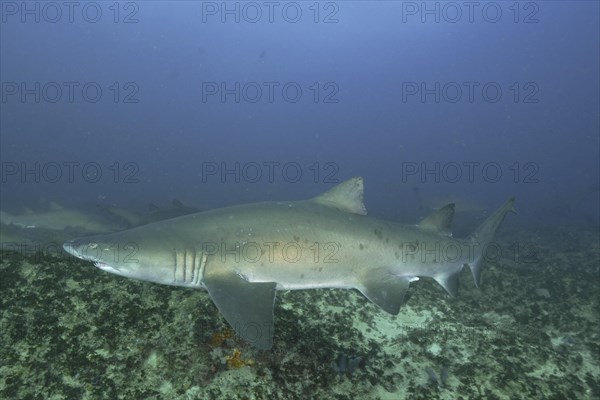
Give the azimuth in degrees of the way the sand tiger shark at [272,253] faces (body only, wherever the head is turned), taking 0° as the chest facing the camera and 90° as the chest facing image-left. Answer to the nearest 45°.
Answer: approximately 90°
